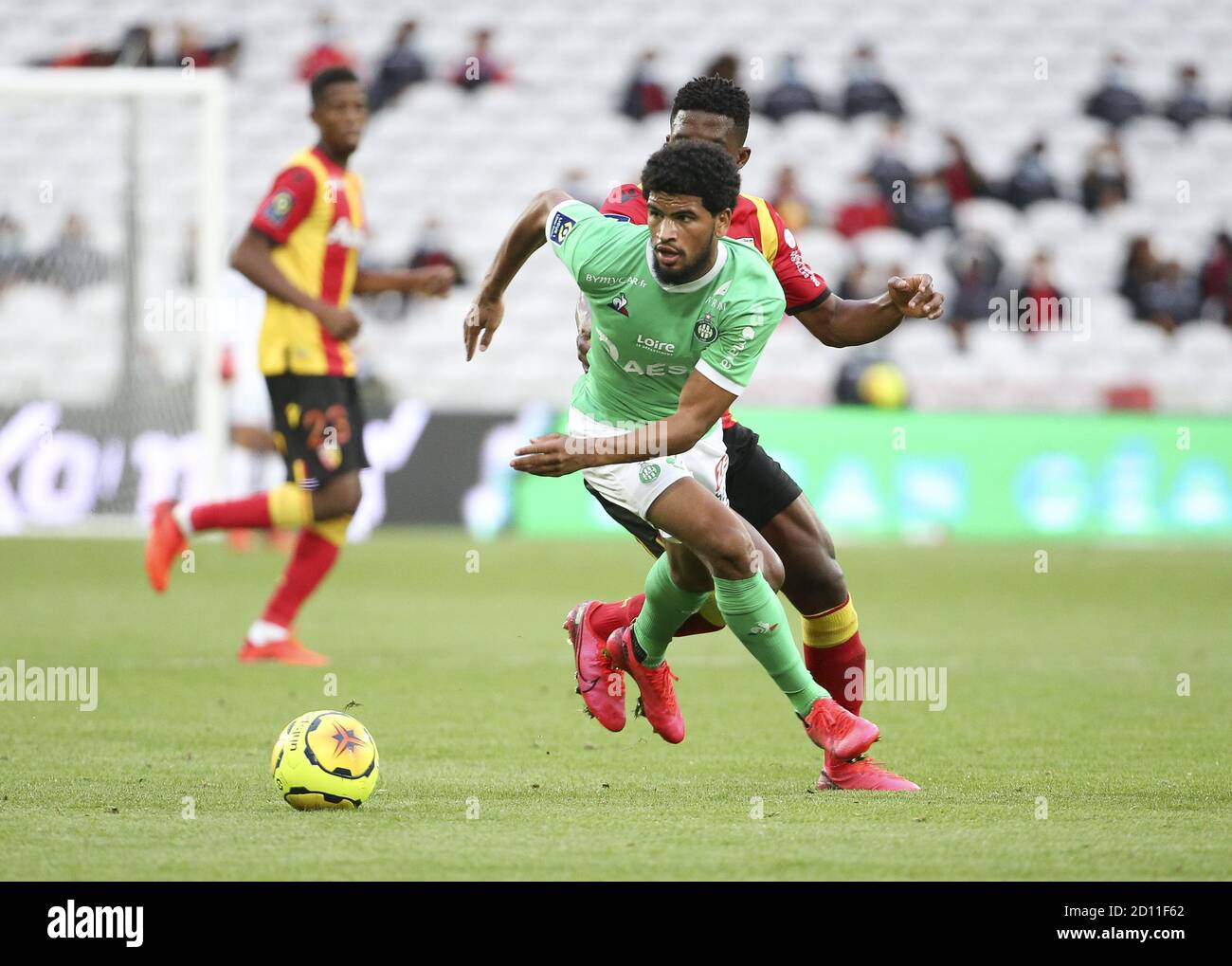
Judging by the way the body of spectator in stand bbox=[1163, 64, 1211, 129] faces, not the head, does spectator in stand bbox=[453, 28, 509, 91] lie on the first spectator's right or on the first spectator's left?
on the first spectator's right

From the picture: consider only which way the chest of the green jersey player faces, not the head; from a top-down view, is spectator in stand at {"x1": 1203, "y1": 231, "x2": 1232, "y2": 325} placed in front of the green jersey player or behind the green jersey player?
behind

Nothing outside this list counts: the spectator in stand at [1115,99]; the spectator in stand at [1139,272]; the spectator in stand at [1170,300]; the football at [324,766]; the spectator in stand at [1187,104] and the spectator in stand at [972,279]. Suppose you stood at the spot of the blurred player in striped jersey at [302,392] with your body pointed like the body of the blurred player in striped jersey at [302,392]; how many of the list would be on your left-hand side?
5

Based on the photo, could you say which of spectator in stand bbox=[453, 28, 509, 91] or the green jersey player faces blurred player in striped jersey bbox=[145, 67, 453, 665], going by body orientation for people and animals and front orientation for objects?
the spectator in stand

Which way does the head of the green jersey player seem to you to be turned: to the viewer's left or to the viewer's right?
to the viewer's left

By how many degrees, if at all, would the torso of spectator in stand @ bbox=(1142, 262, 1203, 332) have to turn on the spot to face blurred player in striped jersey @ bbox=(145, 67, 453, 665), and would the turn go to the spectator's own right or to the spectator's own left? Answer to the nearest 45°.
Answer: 0° — they already face them

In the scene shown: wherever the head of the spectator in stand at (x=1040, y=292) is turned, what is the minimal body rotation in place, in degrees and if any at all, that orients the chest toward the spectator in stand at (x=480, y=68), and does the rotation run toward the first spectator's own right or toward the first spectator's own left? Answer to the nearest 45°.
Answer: approximately 90° to the first spectator's own right

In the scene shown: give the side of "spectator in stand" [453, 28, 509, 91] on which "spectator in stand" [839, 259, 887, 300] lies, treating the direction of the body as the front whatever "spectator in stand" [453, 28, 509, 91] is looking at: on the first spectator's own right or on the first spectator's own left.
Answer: on the first spectator's own left

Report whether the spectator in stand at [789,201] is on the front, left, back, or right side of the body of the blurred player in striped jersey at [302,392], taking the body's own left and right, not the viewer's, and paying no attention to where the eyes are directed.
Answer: left
